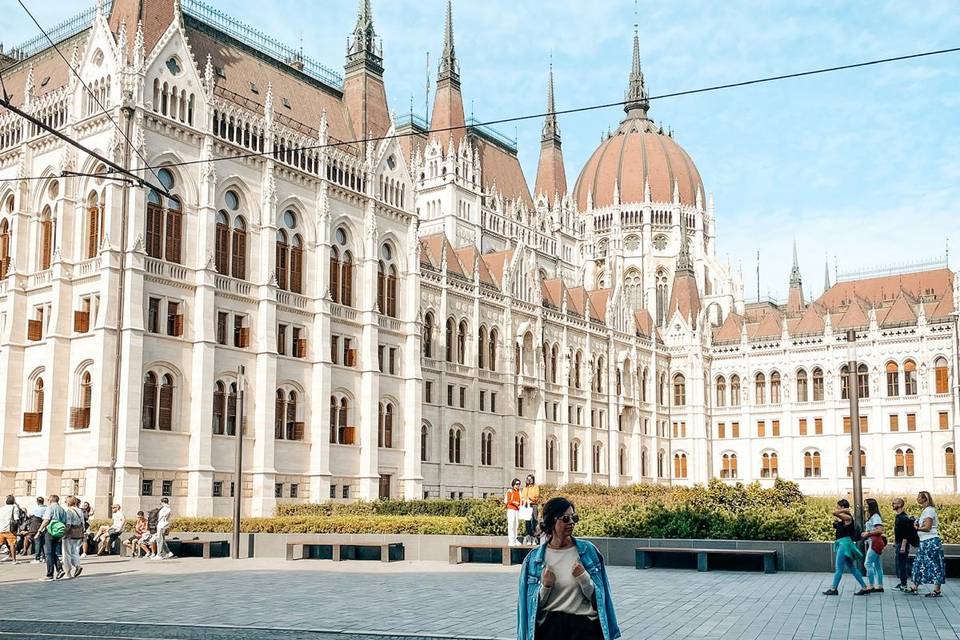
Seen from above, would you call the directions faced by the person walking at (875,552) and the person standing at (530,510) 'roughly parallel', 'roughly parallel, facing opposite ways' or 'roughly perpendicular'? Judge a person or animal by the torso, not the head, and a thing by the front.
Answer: roughly perpendicular

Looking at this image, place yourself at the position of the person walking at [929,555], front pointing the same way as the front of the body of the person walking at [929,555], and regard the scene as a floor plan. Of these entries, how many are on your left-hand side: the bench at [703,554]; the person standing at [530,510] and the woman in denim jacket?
1

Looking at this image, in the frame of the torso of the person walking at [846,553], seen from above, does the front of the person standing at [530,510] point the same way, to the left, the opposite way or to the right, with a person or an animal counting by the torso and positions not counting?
to the left

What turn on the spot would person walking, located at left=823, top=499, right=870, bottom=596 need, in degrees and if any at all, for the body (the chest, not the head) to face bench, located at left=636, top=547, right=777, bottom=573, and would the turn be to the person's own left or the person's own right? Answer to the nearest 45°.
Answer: approximately 45° to the person's own right

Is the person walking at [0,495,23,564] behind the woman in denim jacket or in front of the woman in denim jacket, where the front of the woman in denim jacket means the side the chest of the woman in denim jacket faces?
behind

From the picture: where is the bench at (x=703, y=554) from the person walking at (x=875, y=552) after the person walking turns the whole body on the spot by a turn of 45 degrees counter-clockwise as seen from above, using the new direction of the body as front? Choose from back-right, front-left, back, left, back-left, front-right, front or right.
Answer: right

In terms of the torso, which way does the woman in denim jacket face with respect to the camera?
toward the camera

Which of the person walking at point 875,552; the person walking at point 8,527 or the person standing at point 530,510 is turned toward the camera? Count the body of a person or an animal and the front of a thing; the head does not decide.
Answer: the person standing at point 530,510

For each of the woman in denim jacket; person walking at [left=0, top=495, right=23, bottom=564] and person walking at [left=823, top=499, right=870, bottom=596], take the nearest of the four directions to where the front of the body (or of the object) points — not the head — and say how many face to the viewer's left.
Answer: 1

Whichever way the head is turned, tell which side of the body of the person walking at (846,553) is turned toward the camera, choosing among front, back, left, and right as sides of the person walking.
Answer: left

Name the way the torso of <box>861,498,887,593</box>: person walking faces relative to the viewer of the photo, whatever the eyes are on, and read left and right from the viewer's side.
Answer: facing to the left of the viewer

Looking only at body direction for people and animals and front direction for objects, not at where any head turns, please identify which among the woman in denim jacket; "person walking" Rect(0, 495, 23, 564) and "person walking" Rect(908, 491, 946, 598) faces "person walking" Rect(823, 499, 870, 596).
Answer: "person walking" Rect(908, 491, 946, 598)

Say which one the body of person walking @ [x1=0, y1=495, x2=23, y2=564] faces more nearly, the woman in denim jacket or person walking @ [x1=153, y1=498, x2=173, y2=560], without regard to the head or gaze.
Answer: the person walking

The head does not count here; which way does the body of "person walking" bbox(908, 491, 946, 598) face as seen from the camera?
to the viewer's left

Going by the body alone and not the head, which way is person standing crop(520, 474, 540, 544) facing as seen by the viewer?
toward the camera
